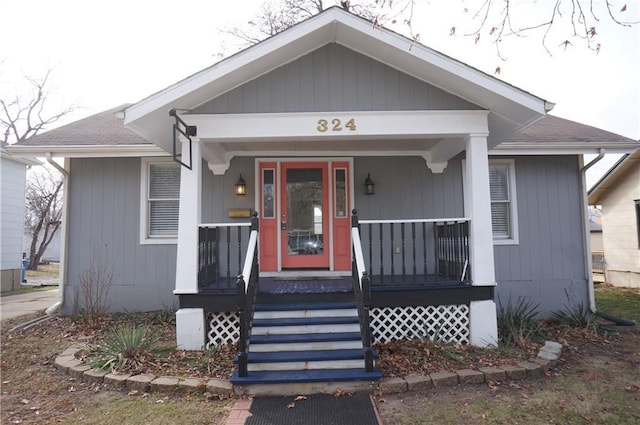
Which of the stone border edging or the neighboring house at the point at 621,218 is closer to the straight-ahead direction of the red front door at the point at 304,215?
the stone border edging

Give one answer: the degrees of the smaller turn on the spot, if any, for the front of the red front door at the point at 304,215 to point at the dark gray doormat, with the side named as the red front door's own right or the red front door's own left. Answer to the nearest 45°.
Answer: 0° — it already faces it

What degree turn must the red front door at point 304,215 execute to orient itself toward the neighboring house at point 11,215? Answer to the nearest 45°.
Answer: approximately 135° to its right

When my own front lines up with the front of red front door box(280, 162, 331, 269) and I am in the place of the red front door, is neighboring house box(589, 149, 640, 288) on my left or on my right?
on my left

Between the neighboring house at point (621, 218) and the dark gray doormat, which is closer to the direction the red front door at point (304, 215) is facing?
the dark gray doormat

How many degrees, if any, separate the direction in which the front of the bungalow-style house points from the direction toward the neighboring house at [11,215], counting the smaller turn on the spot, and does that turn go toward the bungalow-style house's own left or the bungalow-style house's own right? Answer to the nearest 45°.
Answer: approximately 135° to the bungalow-style house's own right

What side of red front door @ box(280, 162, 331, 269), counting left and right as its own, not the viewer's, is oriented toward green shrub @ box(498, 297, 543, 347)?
left

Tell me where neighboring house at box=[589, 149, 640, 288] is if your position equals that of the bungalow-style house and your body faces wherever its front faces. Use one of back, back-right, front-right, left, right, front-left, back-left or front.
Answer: back-left

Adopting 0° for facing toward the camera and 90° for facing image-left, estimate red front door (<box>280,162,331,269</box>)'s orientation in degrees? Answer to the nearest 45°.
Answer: approximately 0°
